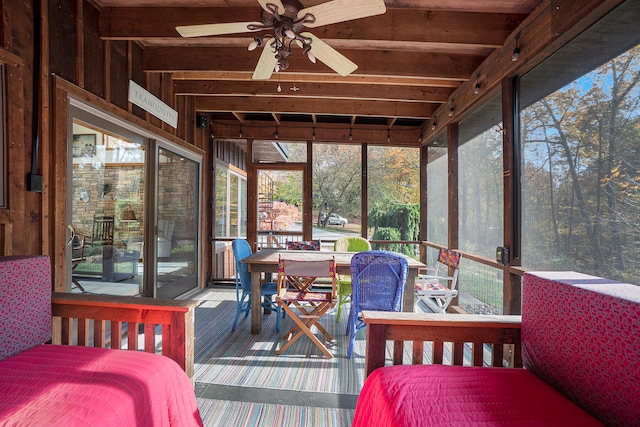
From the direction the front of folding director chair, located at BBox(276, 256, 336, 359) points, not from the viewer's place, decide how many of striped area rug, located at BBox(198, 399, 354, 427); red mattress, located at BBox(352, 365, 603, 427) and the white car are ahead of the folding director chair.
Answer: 1

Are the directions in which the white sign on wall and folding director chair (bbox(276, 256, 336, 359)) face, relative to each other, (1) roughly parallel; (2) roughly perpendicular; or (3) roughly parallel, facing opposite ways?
roughly perpendicular

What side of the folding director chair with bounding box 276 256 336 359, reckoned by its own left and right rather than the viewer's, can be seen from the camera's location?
back

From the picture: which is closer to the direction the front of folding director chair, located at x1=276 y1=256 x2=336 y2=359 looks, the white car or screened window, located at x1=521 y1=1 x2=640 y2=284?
the white car

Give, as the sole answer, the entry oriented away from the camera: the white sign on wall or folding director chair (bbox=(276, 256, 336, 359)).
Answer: the folding director chair

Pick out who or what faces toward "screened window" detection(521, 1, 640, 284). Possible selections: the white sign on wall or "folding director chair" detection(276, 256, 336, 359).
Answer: the white sign on wall

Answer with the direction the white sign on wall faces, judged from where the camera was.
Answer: facing the viewer and to the right of the viewer

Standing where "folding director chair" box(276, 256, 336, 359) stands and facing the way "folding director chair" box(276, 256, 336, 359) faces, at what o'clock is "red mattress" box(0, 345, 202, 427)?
The red mattress is roughly at 7 o'clock from the folding director chair.

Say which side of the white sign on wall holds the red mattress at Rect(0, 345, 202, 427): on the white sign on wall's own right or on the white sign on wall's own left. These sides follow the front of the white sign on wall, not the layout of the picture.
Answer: on the white sign on wall's own right

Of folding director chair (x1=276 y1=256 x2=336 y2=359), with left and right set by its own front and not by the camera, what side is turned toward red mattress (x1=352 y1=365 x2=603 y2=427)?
back

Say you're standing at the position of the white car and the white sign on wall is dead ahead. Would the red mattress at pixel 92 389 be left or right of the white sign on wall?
left

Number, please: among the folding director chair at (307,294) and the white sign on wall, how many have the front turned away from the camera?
1
